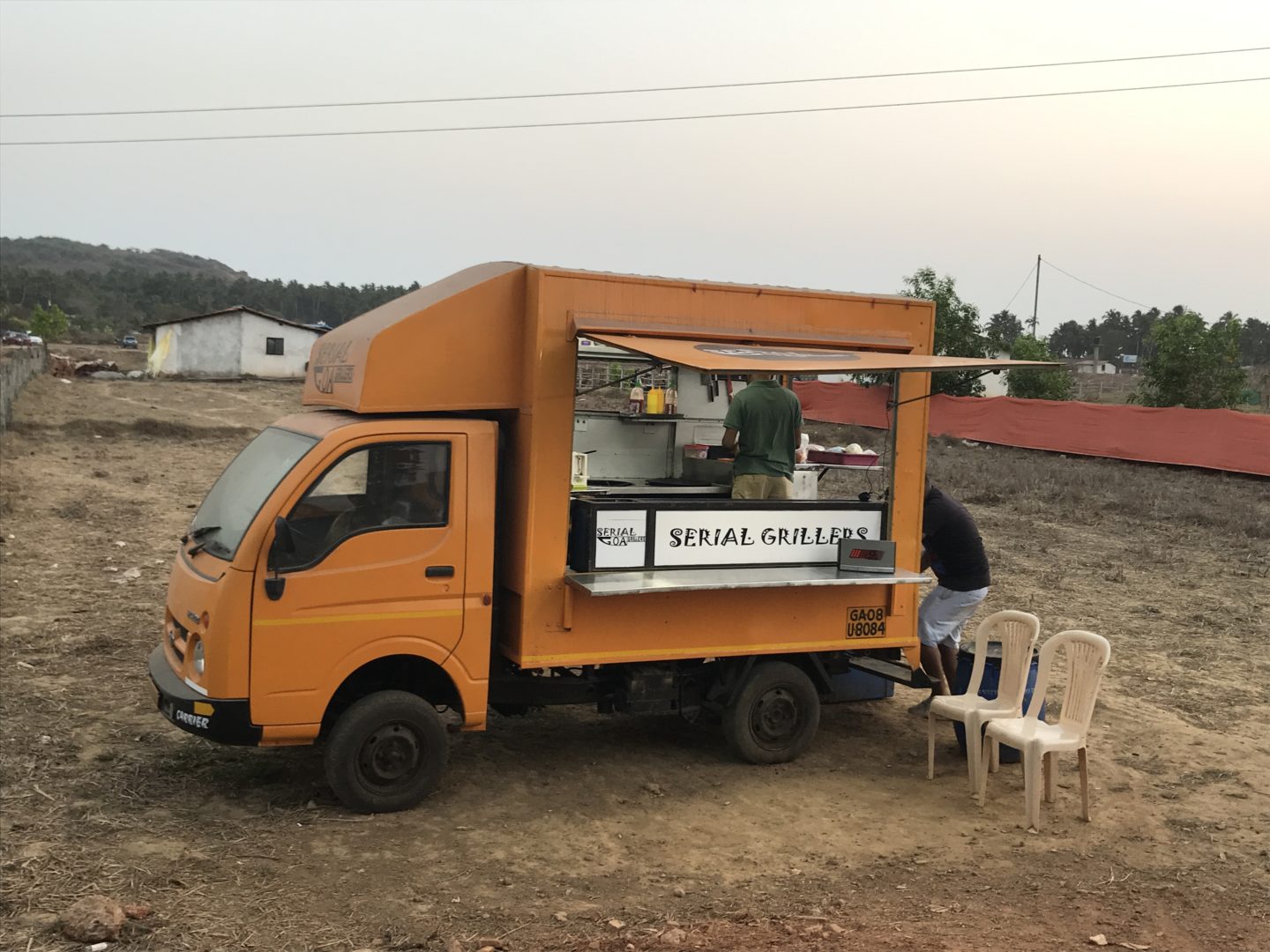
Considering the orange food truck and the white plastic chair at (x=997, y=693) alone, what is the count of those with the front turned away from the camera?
0

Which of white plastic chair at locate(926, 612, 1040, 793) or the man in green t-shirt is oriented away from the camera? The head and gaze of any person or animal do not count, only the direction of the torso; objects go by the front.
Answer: the man in green t-shirt

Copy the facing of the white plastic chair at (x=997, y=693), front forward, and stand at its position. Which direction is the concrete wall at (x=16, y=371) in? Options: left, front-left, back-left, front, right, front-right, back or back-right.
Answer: right

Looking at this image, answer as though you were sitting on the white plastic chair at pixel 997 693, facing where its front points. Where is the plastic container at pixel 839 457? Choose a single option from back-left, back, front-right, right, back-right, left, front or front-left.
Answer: right

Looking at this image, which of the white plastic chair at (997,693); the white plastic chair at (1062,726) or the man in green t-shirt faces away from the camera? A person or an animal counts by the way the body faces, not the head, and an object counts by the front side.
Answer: the man in green t-shirt

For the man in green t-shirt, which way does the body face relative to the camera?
away from the camera

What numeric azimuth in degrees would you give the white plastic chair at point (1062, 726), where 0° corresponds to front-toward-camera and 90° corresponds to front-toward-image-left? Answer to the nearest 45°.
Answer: approximately 45°

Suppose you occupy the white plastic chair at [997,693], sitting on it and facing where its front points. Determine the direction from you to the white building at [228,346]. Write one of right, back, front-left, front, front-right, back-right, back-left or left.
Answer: right

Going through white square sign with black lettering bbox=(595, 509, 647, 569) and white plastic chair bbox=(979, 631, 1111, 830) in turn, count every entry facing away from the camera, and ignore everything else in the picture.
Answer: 0

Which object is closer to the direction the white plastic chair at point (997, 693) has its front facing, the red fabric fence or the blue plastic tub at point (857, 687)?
the blue plastic tub

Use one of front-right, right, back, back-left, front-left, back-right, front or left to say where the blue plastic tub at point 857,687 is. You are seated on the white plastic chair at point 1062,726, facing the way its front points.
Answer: right

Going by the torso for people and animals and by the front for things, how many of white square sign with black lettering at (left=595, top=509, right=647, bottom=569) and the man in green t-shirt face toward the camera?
1

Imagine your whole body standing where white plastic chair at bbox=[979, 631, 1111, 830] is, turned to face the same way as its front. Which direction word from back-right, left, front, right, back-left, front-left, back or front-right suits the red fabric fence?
back-right
